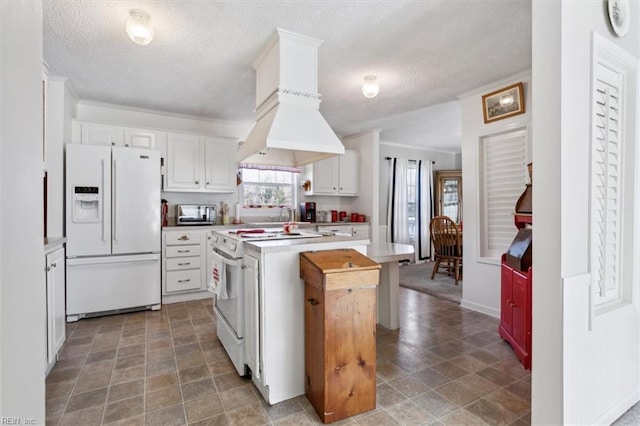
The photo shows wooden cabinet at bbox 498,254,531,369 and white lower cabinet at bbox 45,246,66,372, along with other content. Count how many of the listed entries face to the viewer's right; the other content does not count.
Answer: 1

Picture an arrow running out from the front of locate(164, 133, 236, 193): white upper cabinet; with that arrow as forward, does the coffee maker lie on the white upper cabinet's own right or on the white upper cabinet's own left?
on the white upper cabinet's own left

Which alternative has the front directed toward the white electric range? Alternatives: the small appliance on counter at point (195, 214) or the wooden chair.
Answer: the small appliance on counter

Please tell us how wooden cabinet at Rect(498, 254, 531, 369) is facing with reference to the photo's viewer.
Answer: facing the viewer and to the left of the viewer

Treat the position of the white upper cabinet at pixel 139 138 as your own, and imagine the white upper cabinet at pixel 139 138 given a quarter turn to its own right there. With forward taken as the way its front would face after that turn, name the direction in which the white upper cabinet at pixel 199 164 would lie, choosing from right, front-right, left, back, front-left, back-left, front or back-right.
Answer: back

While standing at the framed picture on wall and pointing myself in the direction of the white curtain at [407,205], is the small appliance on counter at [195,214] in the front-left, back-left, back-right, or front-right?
front-left

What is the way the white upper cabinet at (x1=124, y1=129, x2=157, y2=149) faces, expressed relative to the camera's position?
facing the viewer

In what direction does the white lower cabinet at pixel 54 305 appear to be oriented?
to the viewer's right

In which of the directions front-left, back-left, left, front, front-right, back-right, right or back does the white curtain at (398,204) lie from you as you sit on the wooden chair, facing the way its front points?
left

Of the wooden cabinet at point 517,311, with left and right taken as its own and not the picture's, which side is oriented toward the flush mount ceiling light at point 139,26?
front

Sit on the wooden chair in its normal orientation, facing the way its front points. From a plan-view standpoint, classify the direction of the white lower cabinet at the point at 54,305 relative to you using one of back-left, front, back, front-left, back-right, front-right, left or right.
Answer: back

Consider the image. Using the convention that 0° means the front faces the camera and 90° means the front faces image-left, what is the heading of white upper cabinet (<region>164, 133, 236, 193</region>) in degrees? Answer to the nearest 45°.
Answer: approximately 0°

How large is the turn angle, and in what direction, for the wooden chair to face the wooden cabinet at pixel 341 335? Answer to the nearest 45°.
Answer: approximately 135° to its right

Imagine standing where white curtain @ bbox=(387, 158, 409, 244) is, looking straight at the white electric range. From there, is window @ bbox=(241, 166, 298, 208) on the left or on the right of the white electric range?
right

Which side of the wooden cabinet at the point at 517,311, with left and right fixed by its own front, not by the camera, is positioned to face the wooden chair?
right

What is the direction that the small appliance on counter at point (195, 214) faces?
toward the camera
